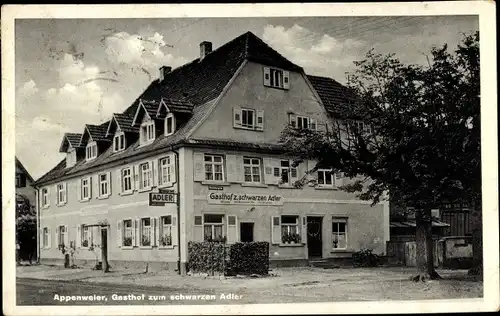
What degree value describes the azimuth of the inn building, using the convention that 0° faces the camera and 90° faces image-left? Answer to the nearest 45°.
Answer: approximately 315°

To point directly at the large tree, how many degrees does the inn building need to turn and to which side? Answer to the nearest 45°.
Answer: approximately 45° to its left
